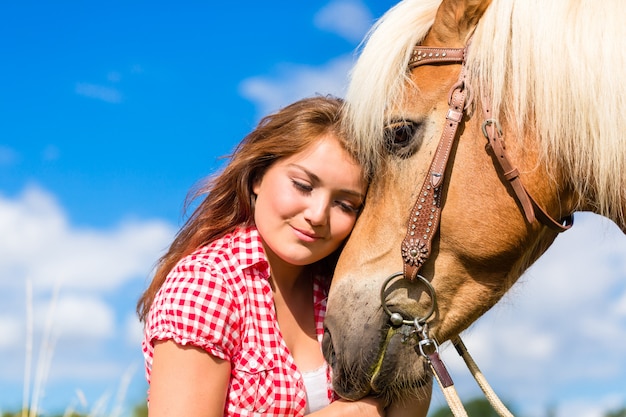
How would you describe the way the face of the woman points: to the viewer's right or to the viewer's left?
to the viewer's right

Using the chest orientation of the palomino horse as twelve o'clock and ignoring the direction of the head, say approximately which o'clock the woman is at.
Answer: The woman is roughly at 12 o'clock from the palomino horse.

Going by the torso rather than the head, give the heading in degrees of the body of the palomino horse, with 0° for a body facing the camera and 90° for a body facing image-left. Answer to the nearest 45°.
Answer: approximately 90°

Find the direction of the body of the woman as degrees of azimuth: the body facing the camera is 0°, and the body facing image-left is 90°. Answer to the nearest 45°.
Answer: approximately 315°
